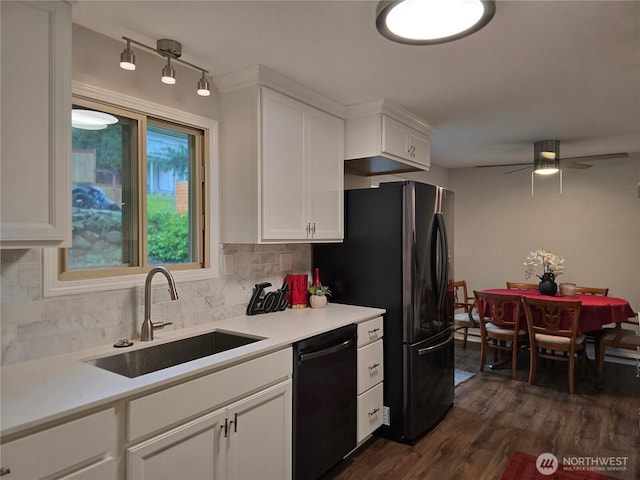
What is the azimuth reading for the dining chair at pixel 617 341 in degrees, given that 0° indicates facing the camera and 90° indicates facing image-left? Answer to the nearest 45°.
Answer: approximately 90°

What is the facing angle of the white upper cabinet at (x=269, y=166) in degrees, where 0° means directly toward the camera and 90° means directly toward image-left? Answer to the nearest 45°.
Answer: approximately 315°

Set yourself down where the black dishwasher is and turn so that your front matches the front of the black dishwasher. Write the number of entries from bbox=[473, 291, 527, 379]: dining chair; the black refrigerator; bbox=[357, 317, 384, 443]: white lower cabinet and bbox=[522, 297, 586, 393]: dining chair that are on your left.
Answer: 4

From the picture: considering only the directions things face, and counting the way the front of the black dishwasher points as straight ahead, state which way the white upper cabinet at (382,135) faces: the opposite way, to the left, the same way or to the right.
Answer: the same way

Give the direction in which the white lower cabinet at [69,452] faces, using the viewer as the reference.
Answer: facing the viewer and to the right of the viewer

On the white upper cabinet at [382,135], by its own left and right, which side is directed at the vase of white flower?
left

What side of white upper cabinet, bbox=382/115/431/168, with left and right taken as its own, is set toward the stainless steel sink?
right

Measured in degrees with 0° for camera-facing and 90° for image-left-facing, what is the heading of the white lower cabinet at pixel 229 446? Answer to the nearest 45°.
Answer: approximately 315°

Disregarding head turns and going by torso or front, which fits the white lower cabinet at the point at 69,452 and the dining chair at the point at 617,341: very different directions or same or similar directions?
very different directions

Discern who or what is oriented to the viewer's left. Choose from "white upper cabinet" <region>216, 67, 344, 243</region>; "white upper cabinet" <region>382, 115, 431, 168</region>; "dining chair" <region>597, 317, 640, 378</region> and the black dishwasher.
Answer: the dining chair

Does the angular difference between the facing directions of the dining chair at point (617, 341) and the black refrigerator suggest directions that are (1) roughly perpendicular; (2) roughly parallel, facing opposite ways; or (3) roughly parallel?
roughly parallel, facing opposite ways

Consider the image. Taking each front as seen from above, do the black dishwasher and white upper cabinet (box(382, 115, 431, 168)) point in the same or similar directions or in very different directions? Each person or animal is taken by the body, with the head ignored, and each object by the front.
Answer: same or similar directions
